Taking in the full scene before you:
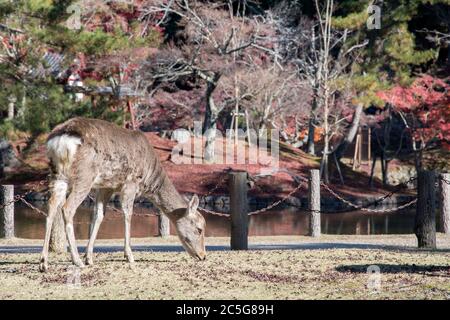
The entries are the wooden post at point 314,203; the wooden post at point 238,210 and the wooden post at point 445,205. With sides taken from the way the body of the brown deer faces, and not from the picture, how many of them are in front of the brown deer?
3

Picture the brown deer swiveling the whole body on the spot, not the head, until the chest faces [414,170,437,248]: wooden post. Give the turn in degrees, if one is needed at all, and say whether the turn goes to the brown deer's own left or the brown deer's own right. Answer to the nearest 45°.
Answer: approximately 45° to the brown deer's own right

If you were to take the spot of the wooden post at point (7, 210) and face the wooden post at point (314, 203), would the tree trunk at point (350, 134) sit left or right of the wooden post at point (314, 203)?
left

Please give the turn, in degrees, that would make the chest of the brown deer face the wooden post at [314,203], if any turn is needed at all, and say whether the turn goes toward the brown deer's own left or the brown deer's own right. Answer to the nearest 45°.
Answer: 0° — it already faces it

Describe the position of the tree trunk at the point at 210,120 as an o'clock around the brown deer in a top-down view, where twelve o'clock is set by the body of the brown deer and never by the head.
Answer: The tree trunk is roughly at 11 o'clock from the brown deer.

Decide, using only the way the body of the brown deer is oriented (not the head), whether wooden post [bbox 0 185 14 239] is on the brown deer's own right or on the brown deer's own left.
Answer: on the brown deer's own left

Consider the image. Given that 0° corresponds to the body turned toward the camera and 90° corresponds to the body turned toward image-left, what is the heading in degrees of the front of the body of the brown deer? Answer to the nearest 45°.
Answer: approximately 225°

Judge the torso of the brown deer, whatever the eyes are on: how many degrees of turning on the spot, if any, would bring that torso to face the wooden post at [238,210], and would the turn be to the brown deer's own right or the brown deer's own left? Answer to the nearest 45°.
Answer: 0° — it already faces it
